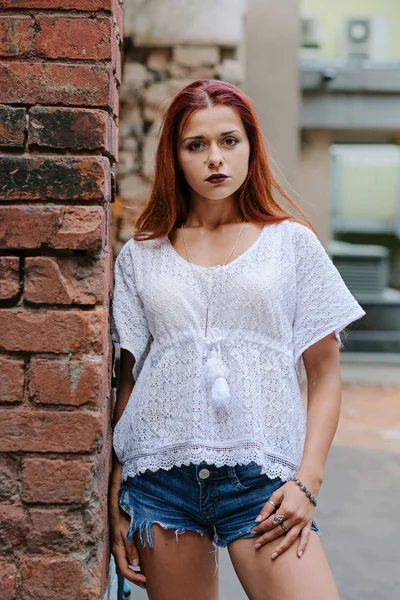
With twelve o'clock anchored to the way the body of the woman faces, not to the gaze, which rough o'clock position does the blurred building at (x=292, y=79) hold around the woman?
The blurred building is roughly at 6 o'clock from the woman.

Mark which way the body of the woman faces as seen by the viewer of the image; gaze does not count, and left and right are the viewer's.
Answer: facing the viewer

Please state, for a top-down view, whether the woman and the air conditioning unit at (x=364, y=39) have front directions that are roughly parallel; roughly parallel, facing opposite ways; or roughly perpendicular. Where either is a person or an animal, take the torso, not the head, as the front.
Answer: roughly parallel

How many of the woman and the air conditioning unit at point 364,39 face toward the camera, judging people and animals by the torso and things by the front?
2

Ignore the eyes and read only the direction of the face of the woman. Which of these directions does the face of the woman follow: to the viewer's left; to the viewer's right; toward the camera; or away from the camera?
toward the camera

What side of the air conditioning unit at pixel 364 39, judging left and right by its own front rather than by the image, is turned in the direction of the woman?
front

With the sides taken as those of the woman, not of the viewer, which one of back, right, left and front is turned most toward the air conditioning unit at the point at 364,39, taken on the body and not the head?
back
